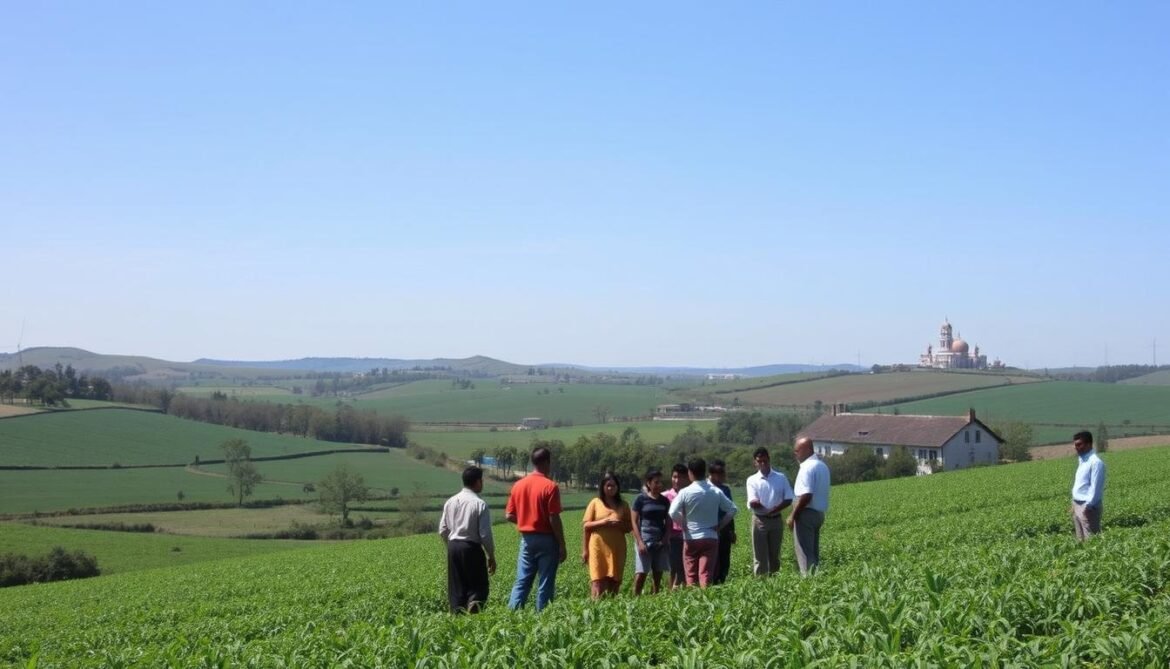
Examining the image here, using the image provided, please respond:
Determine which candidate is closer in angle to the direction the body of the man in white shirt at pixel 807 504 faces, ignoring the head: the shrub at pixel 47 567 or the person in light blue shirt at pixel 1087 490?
the shrub

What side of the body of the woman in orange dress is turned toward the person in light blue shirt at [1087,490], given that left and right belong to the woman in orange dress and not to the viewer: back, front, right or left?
left

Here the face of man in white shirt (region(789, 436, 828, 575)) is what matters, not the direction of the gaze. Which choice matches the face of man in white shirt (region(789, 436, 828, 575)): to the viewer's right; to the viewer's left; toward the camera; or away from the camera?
to the viewer's left

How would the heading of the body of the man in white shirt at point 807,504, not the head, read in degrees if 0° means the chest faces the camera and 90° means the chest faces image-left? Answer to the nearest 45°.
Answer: approximately 90°

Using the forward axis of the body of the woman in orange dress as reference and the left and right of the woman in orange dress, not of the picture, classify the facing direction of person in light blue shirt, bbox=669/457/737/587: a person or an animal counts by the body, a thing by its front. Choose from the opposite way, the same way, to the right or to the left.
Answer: the opposite way

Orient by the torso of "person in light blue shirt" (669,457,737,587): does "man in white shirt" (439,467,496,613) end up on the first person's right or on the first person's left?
on the first person's left

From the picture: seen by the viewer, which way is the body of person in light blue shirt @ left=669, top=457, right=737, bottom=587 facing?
away from the camera

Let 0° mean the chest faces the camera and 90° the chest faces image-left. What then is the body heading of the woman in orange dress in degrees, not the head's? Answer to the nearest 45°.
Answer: approximately 0°

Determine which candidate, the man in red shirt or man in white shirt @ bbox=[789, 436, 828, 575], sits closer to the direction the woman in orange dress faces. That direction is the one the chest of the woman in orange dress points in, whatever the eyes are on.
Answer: the man in red shirt
